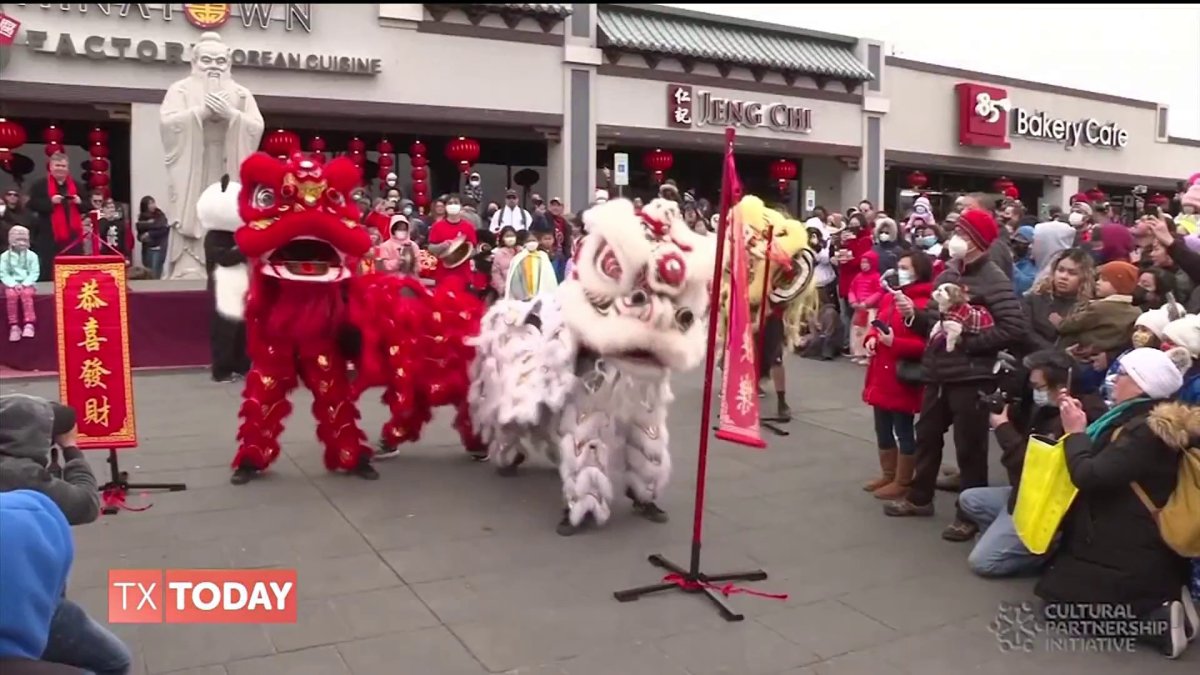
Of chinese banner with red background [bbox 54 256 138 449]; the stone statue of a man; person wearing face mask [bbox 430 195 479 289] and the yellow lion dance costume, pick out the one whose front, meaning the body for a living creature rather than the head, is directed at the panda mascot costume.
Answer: the stone statue of a man

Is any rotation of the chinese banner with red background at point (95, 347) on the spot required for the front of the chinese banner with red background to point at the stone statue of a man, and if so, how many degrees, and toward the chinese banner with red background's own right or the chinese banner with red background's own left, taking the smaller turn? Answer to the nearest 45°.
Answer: approximately 180°

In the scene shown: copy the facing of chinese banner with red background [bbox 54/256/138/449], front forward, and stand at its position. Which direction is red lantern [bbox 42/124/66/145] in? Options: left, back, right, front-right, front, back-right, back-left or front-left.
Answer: back

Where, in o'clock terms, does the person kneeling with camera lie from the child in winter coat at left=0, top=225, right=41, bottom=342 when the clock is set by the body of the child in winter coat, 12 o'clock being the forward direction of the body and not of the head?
The person kneeling with camera is roughly at 11 o'clock from the child in winter coat.

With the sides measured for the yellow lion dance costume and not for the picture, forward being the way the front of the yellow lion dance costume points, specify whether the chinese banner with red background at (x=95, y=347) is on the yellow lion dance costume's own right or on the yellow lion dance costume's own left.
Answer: on the yellow lion dance costume's own right

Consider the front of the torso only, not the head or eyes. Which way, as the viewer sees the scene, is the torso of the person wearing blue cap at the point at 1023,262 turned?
to the viewer's left

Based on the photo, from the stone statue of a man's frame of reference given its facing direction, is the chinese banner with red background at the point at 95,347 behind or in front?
in front

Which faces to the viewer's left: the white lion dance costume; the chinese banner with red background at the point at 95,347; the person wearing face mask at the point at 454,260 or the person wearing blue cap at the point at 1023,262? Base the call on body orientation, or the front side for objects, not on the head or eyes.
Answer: the person wearing blue cap at the point at 1023,262
